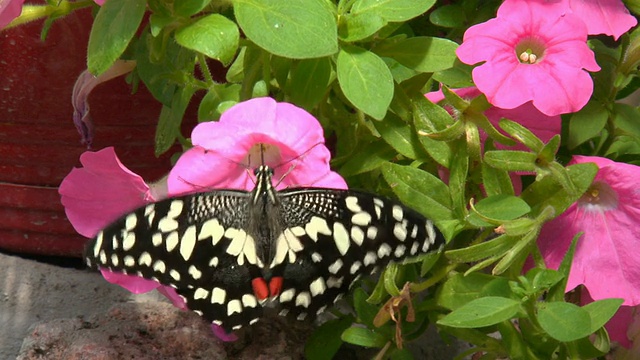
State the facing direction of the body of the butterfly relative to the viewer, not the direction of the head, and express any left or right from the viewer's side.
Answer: facing away from the viewer

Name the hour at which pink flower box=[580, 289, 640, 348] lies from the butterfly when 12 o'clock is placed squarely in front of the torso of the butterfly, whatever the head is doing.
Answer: The pink flower is roughly at 3 o'clock from the butterfly.
